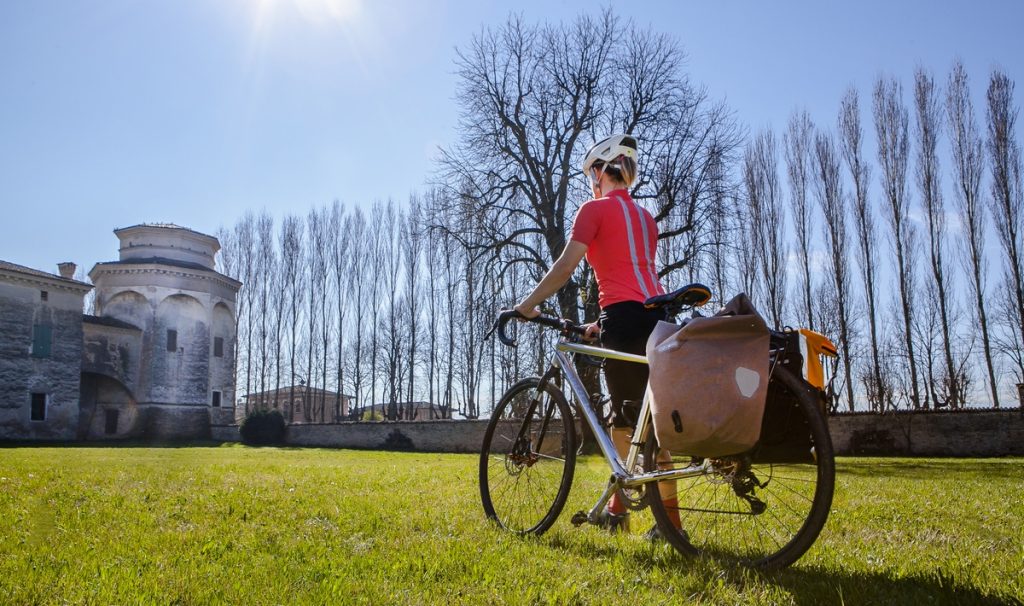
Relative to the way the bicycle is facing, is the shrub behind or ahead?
ahead

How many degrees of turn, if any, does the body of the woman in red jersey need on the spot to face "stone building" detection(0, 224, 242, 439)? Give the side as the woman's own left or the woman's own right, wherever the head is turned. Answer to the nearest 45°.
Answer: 0° — they already face it

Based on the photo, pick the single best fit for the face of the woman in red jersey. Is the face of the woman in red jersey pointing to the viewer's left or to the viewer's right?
to the viewer's left

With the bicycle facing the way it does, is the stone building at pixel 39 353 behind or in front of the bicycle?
in front

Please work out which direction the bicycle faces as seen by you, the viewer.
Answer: facing away from the viewer and to the left of the viewer

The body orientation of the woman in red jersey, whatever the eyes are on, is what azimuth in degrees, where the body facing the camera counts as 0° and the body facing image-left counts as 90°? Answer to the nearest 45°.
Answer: approximately 135°
